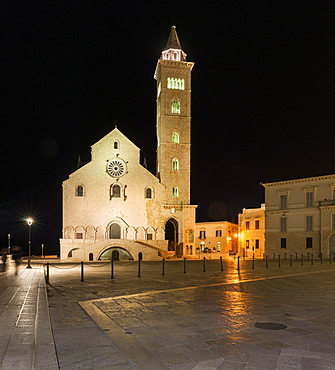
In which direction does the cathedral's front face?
toward the camera
